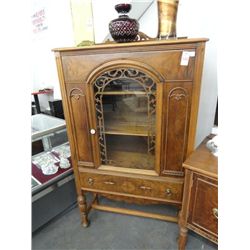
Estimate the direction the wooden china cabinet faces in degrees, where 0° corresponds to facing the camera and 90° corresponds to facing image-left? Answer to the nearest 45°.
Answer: approximately 0°

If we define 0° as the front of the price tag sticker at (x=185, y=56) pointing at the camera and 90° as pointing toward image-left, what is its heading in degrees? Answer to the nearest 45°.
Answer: approximately 0°
